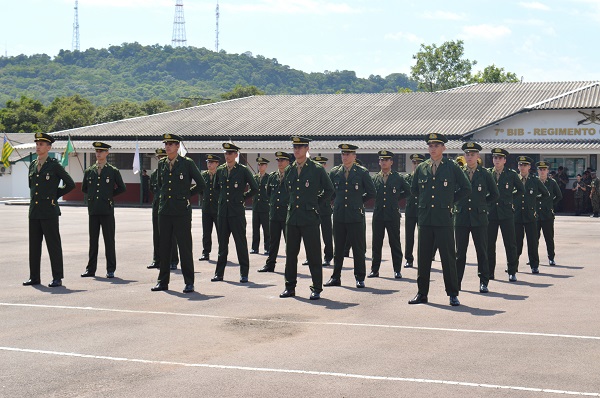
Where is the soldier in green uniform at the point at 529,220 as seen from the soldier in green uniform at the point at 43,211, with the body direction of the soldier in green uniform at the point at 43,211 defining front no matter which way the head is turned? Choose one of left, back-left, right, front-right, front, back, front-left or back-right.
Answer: back-left

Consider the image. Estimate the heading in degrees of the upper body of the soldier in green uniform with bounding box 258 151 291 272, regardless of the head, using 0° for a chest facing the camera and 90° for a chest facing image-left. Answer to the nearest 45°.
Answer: approximately 45°

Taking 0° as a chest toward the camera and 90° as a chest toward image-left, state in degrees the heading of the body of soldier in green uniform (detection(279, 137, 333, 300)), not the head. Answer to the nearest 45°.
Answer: approximately 45°

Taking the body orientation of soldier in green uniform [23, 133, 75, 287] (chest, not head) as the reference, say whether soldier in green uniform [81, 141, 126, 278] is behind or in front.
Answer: behind

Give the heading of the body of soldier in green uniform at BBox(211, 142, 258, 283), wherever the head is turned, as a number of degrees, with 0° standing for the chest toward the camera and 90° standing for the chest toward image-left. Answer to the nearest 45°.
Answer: approximately 45°

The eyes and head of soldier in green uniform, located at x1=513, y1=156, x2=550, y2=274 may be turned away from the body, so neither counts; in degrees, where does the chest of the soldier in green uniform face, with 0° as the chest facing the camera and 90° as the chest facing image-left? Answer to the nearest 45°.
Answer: approximately 45°
